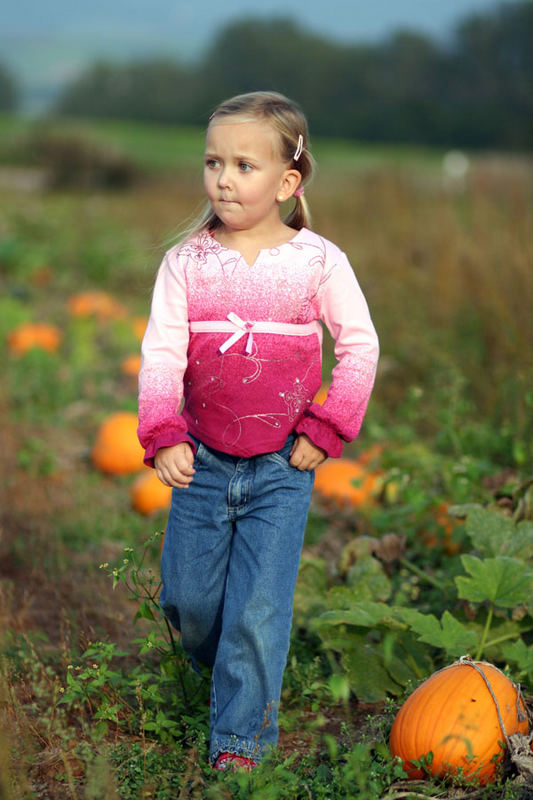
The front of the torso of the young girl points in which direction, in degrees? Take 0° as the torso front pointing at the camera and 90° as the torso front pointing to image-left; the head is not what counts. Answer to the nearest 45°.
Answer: approximately 0°

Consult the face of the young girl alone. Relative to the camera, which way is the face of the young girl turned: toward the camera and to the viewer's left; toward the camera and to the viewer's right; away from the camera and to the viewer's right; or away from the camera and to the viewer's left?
toward the camera and to the viewer's left
